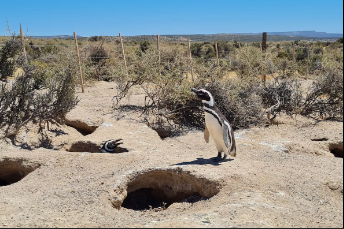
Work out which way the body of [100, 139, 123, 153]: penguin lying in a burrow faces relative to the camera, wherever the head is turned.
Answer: to the viewer's right

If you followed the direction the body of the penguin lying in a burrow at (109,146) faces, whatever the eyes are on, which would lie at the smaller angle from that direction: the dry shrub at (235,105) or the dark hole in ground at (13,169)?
the dry shrub
